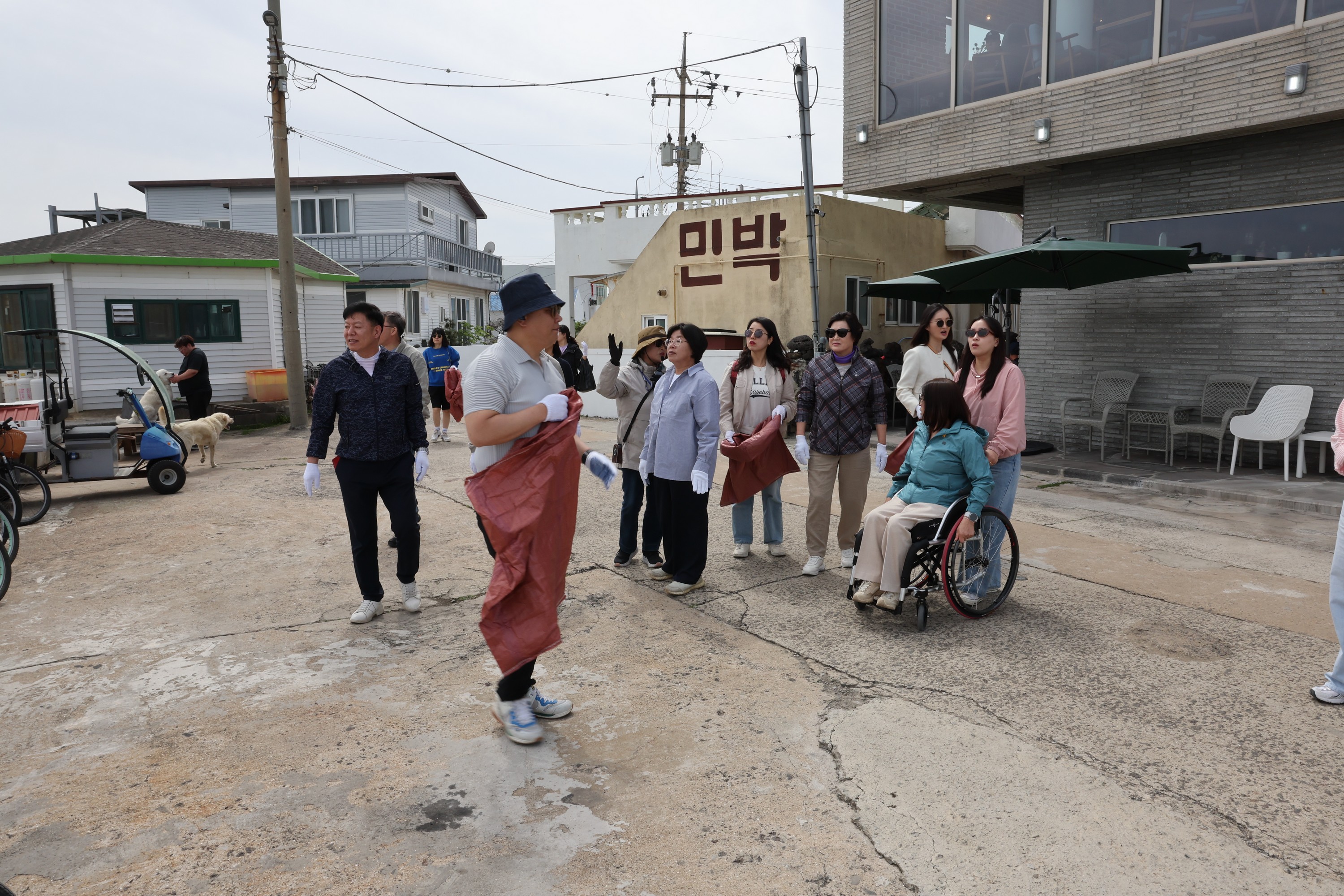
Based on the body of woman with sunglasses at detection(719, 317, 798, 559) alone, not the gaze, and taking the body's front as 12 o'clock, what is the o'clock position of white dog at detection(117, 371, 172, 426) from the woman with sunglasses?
The white dog is roughly at 4 o'clock from the woman with sunglasses.

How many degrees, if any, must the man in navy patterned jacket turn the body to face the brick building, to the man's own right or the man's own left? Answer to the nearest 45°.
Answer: approximately 90° to the man's own left

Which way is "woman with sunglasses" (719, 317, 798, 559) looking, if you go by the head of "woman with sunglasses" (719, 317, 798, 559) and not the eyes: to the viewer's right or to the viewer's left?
to the viewer's left

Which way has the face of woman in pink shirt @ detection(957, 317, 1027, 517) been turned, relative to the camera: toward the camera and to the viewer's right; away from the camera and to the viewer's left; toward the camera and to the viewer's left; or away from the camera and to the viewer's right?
toward the camera and to the viewer's left

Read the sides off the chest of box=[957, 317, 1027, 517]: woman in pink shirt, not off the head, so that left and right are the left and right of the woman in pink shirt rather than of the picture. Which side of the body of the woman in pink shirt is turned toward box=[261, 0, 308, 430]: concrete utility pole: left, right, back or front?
right

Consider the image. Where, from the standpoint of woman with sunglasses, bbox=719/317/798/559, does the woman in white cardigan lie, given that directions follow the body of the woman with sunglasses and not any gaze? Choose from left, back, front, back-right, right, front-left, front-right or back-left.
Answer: left

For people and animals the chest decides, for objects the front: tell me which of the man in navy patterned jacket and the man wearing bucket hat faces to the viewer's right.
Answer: the man wearing bucket hat

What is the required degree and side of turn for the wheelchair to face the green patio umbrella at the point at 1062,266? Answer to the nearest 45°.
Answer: approximately 135° to its right

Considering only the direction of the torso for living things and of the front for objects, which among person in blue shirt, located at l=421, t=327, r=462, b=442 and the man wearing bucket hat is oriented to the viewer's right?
the man wearing bucket hat

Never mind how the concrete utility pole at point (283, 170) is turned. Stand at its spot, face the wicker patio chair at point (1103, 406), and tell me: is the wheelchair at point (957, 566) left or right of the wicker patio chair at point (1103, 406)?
right

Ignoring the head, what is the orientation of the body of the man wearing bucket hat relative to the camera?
to the viewer's right

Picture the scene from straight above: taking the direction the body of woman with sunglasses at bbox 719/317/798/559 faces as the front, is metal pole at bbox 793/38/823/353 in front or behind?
behind
